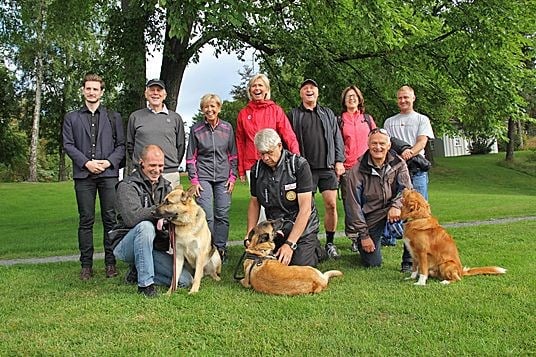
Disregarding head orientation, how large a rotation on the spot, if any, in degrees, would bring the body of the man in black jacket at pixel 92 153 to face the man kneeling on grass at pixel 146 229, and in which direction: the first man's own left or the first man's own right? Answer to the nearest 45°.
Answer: approximately 45° to the first man's own left

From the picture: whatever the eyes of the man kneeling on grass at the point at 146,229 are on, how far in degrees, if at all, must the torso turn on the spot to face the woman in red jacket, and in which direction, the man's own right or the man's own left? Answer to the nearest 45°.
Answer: approximately 90° to the man's own left

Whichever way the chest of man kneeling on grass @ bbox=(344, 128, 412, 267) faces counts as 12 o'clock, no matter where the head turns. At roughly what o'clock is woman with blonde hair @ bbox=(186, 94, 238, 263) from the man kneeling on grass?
The woman with blonde hair is roughly at 3 o'clock from the man kneeling on grass.

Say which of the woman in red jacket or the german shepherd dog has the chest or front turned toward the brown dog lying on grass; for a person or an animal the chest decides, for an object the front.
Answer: the woman in red jacket

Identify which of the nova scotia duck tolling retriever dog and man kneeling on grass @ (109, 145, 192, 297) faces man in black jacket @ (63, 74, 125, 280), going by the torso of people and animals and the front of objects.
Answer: the nova scotia duck tolling retriever dog

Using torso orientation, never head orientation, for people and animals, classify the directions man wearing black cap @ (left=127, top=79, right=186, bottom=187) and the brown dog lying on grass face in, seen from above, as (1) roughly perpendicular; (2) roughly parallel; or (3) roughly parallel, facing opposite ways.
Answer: roughly perpendicular

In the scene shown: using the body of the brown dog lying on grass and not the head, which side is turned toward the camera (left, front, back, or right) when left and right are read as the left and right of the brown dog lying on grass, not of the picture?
left

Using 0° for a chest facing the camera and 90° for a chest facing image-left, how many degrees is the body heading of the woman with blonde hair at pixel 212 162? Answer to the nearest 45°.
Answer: approximately 0°

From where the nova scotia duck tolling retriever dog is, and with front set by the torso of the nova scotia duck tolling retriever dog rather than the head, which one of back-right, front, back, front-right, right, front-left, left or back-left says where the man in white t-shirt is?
right
